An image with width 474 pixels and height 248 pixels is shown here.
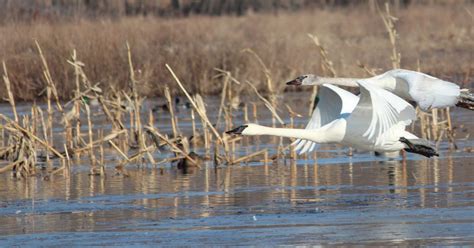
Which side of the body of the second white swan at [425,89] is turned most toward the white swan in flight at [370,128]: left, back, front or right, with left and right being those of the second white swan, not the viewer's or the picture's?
left

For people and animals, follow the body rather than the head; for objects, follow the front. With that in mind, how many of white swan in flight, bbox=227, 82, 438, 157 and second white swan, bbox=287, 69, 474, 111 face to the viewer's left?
2

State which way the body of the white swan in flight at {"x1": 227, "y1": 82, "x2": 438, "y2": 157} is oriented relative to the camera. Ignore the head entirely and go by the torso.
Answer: to the viewer's left

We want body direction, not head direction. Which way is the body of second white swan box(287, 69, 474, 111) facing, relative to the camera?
to the viewer's left
